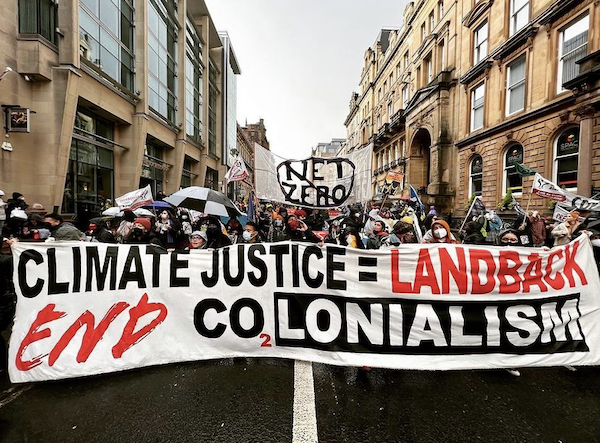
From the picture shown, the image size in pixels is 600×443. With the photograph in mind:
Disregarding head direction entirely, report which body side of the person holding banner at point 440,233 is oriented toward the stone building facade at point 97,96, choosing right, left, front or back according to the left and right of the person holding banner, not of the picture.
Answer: right

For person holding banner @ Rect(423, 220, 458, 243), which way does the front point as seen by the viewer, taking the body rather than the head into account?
toward the camera

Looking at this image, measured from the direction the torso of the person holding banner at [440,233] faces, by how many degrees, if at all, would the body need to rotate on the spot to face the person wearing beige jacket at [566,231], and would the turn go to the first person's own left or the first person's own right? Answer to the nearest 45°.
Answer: approximately 135° to the first person's own left

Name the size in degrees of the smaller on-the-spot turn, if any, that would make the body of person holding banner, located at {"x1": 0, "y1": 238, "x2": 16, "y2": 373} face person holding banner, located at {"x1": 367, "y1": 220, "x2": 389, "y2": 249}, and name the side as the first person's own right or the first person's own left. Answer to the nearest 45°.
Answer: approximately 90° to the first person's own left

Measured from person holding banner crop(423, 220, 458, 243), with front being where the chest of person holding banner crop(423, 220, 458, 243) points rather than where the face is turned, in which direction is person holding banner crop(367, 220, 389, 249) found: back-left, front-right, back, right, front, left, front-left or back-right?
back-right

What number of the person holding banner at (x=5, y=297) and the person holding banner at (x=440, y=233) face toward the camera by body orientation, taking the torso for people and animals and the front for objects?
2

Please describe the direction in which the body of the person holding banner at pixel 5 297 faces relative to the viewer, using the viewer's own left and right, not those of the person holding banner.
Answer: facing the viewer

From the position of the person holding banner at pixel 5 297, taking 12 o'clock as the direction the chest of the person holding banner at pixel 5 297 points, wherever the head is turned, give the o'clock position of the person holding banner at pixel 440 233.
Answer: the person holding banner at pixel 440 233 is roughly at 10 o'clock from the person holding banner at pixel 5 297.

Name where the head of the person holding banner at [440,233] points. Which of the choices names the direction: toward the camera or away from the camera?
toward the camera

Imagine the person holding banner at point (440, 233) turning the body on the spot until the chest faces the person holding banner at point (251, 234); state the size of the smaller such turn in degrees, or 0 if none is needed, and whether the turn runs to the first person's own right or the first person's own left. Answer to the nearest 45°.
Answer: approximately 90° to the first person's own right

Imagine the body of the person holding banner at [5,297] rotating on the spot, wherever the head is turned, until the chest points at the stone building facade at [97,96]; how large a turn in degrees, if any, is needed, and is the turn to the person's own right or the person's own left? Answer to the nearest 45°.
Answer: approximately 180°
